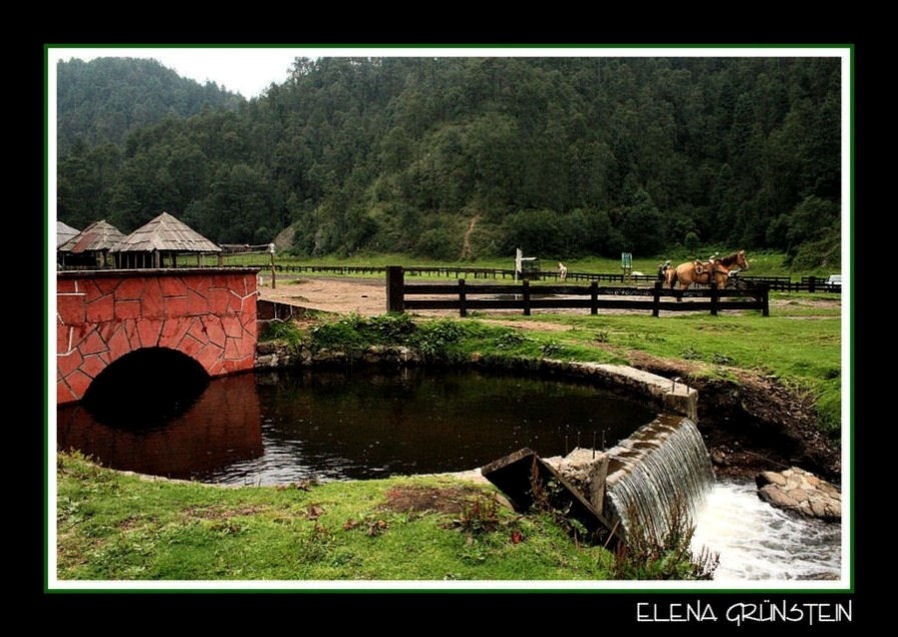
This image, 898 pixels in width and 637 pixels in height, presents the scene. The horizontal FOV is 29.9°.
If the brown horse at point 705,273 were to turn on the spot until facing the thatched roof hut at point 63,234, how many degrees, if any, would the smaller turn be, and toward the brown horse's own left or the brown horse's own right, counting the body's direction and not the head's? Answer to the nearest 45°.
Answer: approximately 180°

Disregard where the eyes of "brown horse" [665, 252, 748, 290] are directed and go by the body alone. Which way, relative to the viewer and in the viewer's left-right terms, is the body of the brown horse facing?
facing to the right of the viewer

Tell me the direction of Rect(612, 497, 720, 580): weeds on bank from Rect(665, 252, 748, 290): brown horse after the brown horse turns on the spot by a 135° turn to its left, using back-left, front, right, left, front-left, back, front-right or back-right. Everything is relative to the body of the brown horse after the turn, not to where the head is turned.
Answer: back-left

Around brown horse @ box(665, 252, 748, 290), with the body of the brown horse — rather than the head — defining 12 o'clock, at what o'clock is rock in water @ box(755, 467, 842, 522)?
The rock in water is roughly at 3 o'clock from the brown horse.

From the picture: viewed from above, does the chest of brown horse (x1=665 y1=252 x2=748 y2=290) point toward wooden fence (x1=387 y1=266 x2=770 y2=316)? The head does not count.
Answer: no

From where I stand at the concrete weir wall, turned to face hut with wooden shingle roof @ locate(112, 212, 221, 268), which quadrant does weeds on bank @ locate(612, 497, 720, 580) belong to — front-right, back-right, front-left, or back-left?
back-left

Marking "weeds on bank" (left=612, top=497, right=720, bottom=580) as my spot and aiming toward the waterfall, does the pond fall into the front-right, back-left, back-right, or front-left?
front-left

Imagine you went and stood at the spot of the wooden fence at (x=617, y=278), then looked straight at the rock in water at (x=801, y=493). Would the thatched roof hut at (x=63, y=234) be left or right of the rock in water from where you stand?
right

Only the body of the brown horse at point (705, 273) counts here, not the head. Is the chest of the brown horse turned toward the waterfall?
no

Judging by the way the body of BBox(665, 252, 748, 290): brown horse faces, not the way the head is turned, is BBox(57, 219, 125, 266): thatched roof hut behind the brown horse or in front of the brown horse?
behind

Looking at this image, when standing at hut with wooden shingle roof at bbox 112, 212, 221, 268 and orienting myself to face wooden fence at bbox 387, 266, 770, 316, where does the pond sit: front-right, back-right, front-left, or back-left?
front-right

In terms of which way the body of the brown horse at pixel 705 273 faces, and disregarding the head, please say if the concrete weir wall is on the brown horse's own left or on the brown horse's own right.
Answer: on the brown horse's own right
